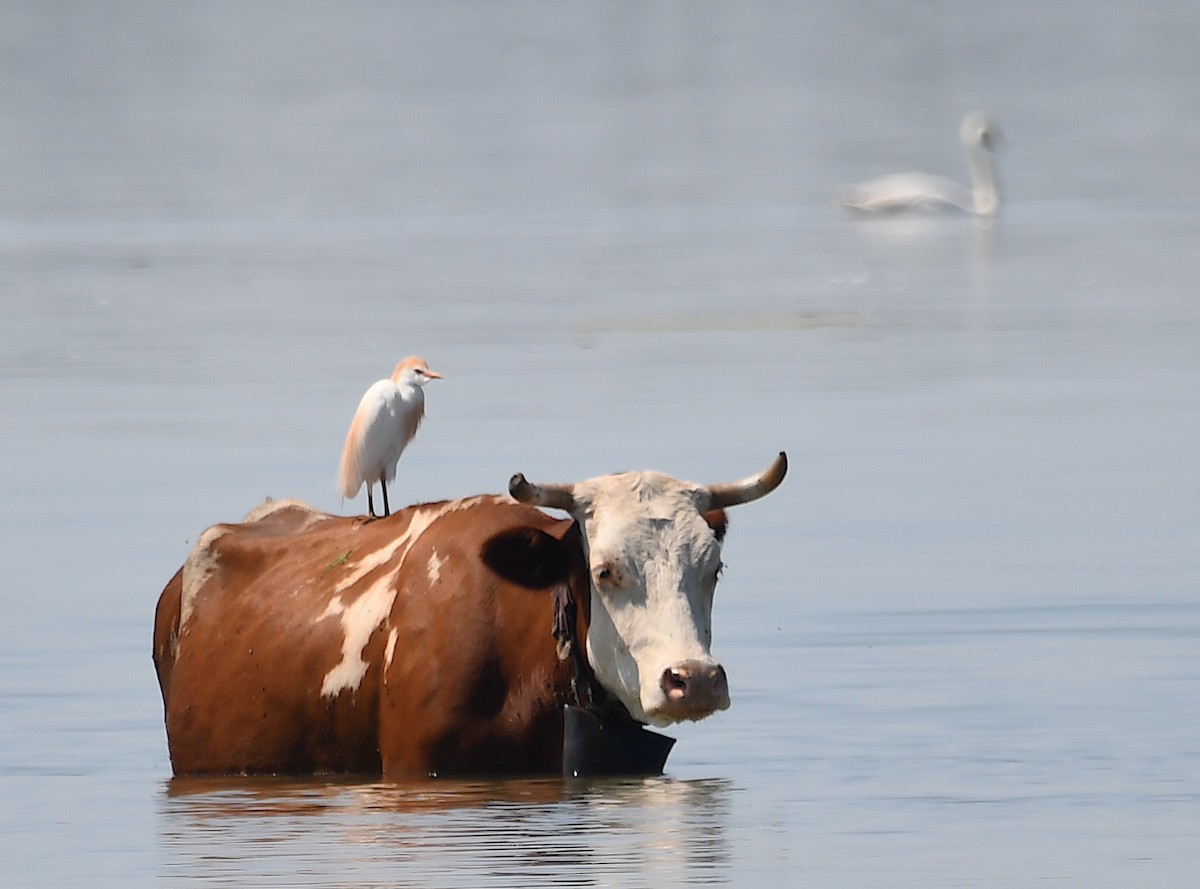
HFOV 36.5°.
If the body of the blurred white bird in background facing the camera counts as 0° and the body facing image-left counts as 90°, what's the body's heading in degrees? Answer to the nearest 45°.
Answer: approximately 270°

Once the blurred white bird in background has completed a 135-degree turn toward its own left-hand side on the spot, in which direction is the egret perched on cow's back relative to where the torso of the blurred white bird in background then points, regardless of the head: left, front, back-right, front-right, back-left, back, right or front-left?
back-left

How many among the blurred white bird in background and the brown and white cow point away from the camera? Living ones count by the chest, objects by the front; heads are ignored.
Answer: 0

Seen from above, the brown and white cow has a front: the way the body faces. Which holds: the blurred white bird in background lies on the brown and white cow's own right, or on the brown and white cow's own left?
on the brown and white cow's own left

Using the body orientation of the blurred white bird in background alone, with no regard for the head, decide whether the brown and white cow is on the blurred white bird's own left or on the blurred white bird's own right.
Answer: on the blurred white bird's own right

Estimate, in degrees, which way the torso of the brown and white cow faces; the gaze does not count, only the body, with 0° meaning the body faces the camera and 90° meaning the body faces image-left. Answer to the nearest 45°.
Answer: approximately 315°
